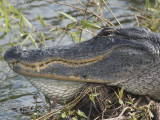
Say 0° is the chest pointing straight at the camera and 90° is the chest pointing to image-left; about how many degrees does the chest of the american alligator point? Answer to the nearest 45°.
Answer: approximately 90°
